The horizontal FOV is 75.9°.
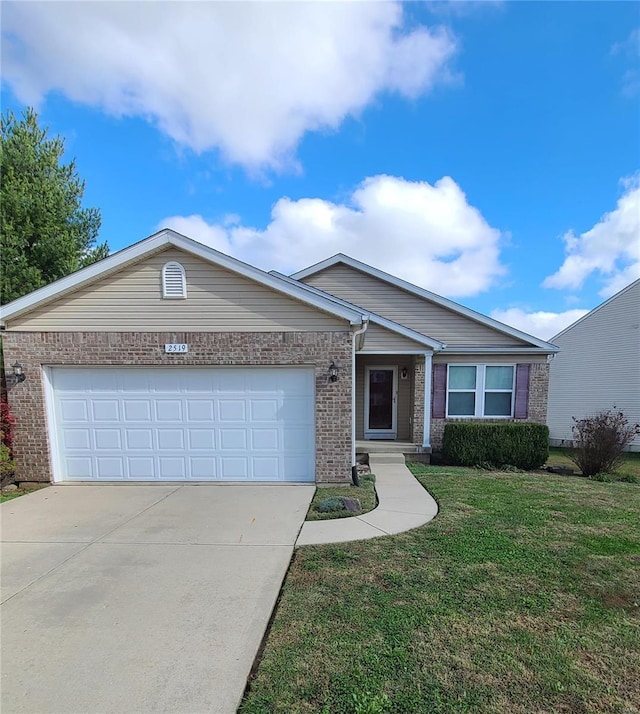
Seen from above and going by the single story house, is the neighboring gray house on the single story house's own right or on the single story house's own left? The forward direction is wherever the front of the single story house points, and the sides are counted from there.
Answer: on the single story house's own left

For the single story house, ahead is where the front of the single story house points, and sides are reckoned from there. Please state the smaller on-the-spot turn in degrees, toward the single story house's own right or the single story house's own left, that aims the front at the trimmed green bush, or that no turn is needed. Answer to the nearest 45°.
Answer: approximately 90° to the single story house's own left

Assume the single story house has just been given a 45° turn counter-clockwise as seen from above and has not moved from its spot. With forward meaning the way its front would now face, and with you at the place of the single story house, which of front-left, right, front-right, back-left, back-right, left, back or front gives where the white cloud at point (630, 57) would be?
front-left

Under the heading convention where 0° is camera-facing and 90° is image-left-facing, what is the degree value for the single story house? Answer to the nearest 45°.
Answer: approximately 0°

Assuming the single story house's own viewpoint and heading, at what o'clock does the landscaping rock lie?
The landscaping rock is roughly at 12 o'clock from the single story house.

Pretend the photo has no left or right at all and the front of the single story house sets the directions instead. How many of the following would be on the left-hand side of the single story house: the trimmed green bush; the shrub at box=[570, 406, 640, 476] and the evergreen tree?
2

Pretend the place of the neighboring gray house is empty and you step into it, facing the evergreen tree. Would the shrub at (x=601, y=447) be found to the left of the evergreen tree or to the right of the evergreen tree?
left

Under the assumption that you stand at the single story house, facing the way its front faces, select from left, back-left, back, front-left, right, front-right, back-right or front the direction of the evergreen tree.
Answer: back-right

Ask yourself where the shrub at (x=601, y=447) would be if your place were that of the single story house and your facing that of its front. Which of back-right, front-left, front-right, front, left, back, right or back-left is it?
left
